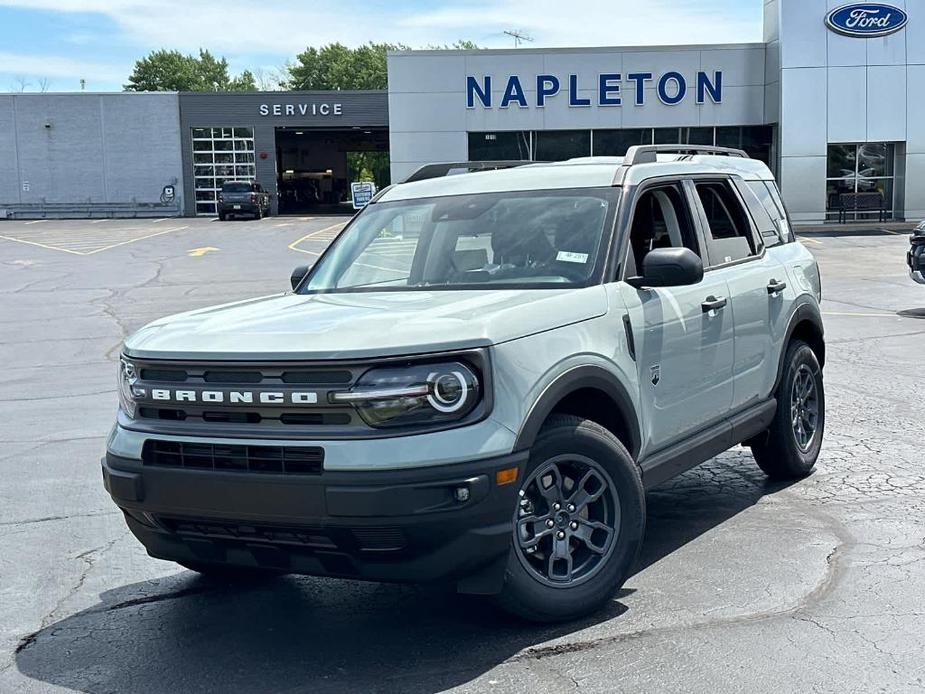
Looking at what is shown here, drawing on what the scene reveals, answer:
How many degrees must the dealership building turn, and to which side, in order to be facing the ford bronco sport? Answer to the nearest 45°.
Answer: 0° — it already faces it

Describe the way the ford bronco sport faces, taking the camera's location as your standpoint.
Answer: facing the viewer and to the left of the viewer

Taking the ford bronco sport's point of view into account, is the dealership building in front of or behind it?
behind

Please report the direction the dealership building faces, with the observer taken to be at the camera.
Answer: facing the viewer

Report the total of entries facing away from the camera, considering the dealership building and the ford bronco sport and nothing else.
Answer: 0
